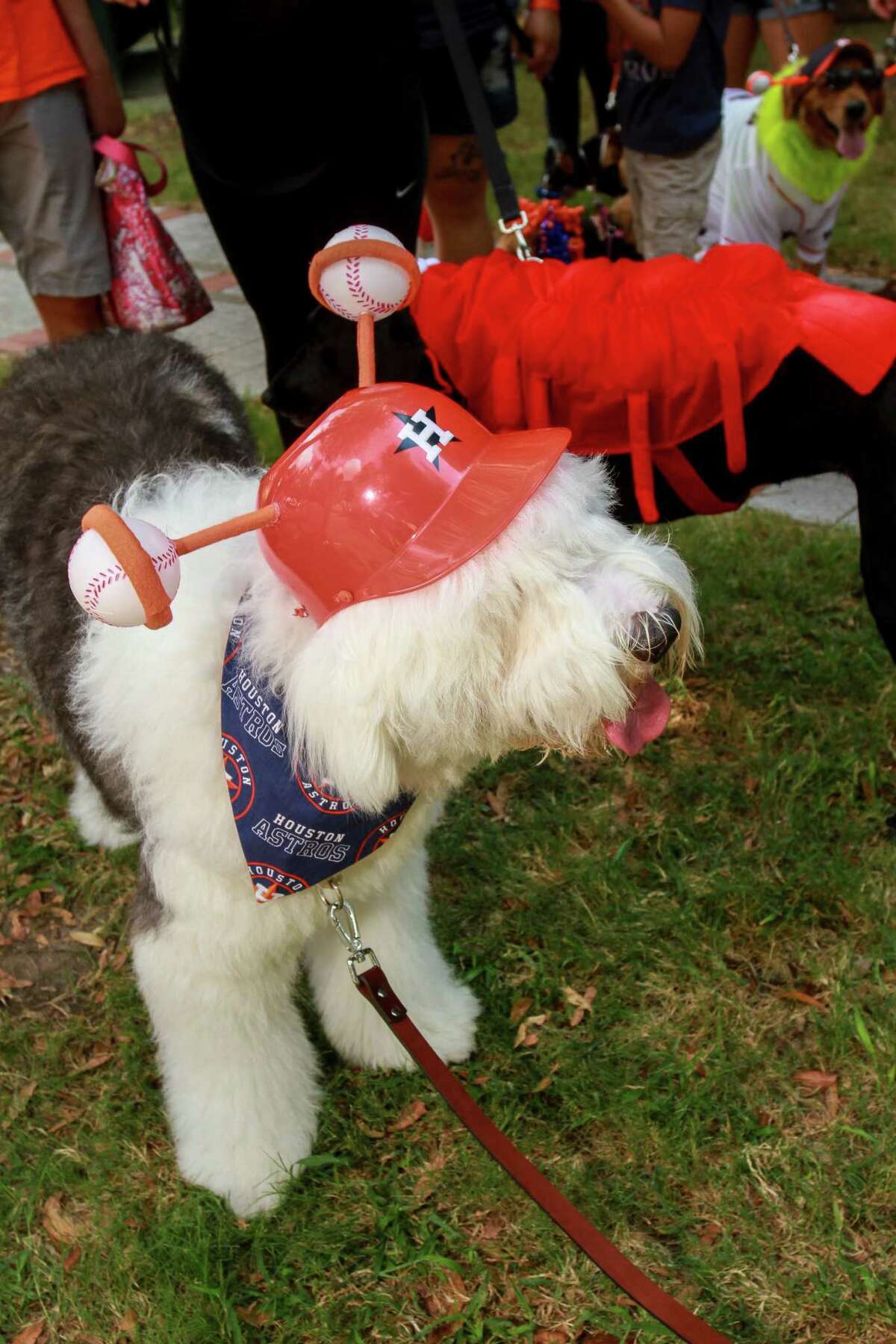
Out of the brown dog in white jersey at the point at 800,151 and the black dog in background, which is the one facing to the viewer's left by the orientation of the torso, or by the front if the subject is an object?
the black dog in background

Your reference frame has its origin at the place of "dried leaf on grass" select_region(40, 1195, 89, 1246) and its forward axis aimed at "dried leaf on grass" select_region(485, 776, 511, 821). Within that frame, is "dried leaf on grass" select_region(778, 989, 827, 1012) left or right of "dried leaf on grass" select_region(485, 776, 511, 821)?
right

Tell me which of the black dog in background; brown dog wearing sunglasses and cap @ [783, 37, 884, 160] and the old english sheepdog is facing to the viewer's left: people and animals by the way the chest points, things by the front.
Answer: the black dog in background

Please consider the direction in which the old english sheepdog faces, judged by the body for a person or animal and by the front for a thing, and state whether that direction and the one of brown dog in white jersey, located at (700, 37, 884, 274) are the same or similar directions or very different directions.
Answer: same or similar directions

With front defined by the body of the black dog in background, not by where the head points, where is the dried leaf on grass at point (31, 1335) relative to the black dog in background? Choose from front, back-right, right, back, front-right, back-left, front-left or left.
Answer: front-left

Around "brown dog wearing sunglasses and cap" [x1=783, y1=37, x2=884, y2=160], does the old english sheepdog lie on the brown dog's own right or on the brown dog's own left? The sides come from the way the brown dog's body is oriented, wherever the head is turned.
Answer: on the brown dog's own right

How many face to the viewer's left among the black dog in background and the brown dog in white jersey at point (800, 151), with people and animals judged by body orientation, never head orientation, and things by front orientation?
1

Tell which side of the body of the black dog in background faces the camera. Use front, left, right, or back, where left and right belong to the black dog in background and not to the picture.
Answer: left

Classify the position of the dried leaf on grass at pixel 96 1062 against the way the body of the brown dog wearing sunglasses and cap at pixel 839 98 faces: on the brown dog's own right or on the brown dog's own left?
on the brown dog's own right

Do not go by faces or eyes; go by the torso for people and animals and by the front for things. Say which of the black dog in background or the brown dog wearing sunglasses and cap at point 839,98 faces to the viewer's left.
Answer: the black dog in background

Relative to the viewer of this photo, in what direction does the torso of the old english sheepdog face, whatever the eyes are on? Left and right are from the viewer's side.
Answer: facing the viewer and to the right of the viewer

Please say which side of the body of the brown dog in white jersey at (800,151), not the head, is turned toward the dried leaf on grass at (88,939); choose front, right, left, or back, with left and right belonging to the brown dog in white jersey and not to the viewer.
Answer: right

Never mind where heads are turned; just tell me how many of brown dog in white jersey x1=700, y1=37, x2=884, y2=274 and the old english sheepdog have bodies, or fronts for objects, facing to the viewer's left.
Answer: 0

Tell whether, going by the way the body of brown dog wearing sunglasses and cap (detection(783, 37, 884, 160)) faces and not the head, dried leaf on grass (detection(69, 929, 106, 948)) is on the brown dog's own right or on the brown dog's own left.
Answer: on the brown dog's own right
